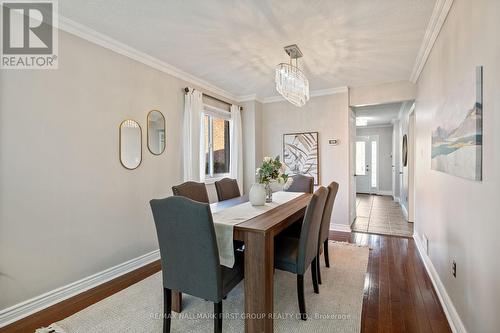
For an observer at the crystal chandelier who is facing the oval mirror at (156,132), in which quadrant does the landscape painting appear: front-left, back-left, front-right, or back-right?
back-left

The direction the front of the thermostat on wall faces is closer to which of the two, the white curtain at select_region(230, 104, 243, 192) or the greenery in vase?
the greenery in vase

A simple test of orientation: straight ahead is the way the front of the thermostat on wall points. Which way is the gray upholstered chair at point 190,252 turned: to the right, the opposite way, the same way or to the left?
the opposite way

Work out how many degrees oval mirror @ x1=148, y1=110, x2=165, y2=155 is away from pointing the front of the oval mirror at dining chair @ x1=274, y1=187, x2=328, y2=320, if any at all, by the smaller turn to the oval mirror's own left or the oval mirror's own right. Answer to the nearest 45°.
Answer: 0° — it already faces it

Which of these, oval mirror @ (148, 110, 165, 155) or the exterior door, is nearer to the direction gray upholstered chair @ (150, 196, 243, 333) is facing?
the exterior door

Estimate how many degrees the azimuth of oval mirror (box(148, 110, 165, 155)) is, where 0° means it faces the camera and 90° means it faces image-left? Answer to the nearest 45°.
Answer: approximately 315°

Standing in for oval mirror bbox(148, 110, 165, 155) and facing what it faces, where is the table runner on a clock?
The table runner is roughly at 1 o'clock from the oval mirror.

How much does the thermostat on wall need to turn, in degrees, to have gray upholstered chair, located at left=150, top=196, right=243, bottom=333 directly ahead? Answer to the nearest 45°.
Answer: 0° — it already faces it

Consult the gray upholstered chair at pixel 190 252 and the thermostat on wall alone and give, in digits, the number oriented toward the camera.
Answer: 1

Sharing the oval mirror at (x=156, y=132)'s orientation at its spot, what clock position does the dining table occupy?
The dining table is roughly at 1 o'clock from the oval mirror.
